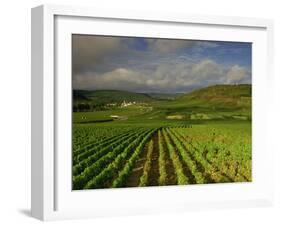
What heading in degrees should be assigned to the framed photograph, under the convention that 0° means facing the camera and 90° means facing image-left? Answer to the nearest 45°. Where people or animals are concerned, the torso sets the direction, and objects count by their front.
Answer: approximately 315°
